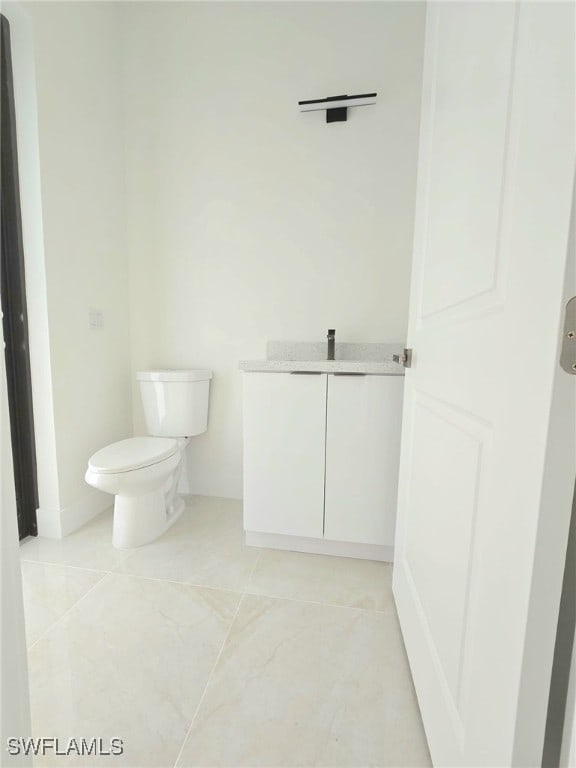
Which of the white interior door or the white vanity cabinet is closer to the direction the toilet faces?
the white interior door

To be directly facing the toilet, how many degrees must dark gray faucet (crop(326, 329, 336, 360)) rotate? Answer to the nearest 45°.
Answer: approximately 90° to its right
